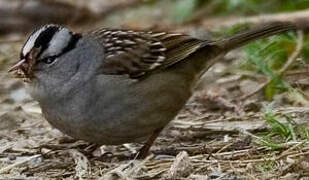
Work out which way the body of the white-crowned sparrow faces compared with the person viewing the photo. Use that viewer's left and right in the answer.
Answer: facing to the left of the viewer
